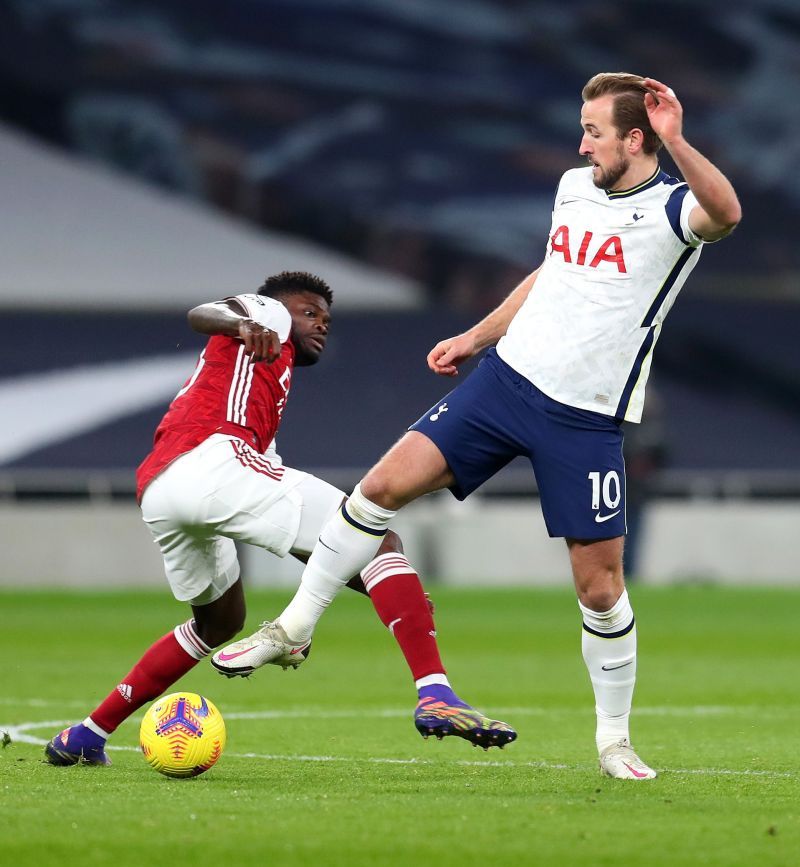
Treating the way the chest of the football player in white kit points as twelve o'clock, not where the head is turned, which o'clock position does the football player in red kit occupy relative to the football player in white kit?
The football player in red kit is roughly at 2 o'clock from the football player in white kit.

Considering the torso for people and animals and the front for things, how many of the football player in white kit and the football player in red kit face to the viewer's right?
1

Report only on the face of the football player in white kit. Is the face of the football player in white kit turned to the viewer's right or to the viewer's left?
to the viewer's left

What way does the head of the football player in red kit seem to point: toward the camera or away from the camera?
toward the camera

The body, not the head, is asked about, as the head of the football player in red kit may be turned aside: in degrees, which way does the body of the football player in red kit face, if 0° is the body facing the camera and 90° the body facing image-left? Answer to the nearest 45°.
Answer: approximately 270°

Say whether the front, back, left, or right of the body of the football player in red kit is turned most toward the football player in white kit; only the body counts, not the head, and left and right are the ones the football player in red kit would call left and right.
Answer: front

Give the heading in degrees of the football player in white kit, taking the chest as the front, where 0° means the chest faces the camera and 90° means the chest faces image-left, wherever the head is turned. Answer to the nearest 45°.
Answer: approximately 45°
